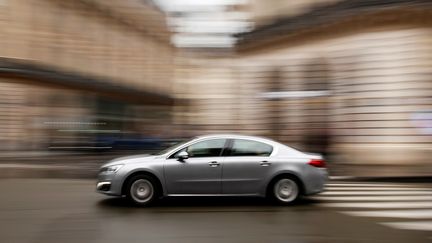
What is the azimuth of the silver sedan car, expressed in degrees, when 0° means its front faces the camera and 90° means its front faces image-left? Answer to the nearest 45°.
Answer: approximately 90°
